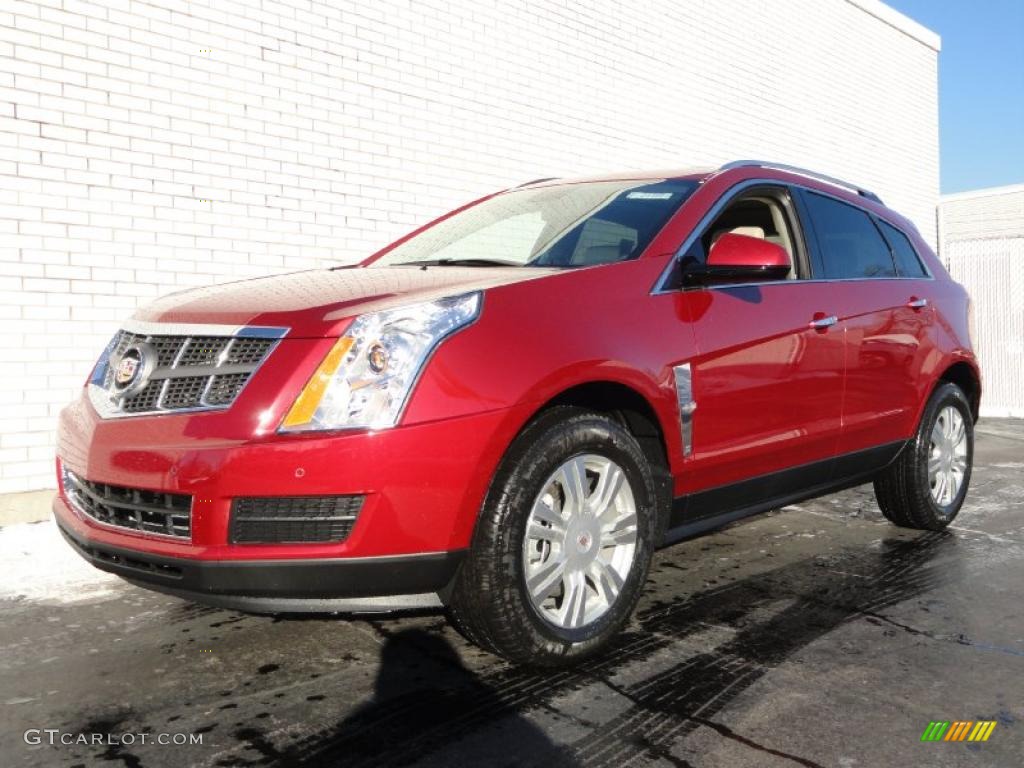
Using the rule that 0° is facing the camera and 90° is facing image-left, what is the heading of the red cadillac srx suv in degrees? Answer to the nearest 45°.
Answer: approximately 45°
